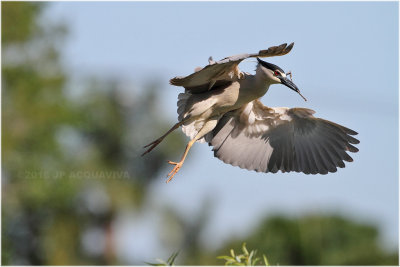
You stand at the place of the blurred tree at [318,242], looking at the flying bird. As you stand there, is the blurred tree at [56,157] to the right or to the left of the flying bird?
right

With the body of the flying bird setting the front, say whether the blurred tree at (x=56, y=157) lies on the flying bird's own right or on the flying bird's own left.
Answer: on the flying bird's own left

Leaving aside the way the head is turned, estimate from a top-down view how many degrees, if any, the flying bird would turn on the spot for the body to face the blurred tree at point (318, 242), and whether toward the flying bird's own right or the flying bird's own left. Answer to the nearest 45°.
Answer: approximately 90° to the flying bird's own left

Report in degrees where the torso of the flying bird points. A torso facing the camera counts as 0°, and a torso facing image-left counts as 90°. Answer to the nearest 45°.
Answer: approximately 270°
